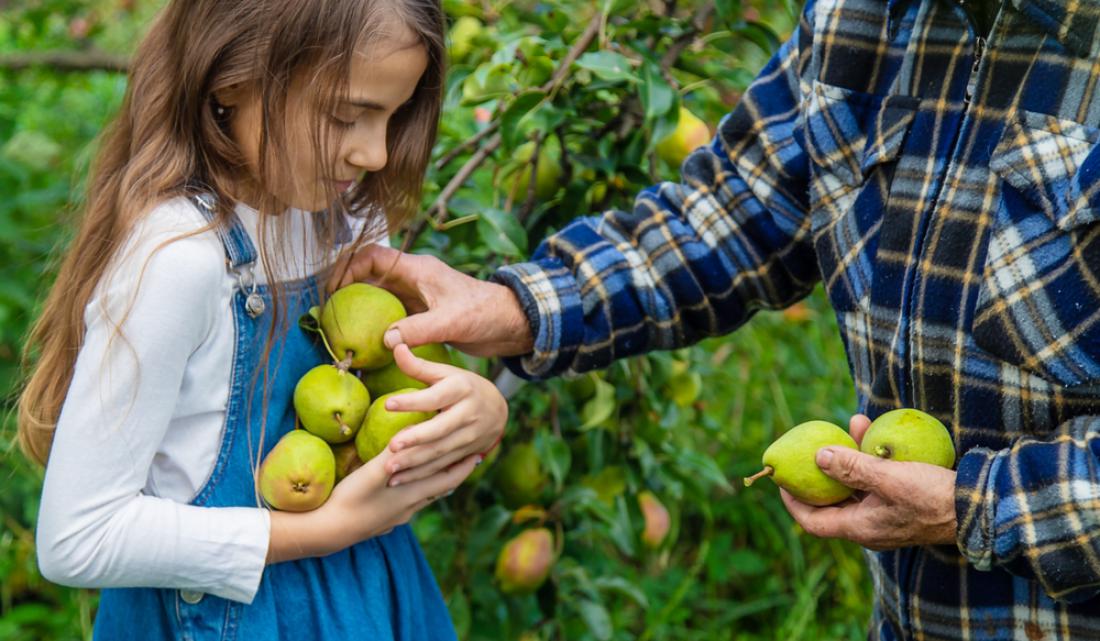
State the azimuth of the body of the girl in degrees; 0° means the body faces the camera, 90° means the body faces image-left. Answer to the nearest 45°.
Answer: approximately 315°

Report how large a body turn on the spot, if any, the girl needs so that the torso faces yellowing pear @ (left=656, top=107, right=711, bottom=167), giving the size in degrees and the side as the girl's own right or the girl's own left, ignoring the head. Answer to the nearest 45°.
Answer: approximately 90° to the girl's own left

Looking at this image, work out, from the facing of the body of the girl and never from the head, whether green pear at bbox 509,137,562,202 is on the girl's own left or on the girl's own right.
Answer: on the girl's own left
